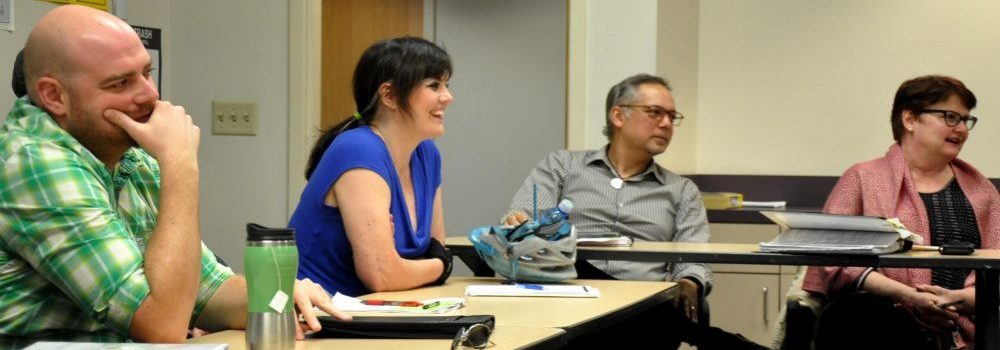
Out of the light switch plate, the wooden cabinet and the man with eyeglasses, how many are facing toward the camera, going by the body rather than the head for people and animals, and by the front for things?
3

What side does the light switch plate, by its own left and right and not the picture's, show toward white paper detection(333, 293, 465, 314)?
front

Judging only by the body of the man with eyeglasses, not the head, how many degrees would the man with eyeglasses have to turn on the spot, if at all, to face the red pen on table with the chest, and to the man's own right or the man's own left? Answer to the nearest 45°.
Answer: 0° — they already face it

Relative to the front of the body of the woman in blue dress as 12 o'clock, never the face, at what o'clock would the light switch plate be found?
The light switch plate is roughly at 7 o'clock from the woman in blue dress.

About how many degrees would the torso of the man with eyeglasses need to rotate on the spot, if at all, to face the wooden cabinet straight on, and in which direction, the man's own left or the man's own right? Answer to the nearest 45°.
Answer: approximately 135° to the man's own left

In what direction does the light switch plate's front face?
toward the camera

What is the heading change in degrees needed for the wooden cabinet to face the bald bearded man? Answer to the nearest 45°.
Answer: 0° — it already faces them

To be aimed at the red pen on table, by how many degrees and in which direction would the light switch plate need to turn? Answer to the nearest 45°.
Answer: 0° — it already faces it

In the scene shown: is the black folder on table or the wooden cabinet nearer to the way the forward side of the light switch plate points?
the black folder on table

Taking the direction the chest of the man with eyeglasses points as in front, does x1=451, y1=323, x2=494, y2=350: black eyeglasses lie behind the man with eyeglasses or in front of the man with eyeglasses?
in front

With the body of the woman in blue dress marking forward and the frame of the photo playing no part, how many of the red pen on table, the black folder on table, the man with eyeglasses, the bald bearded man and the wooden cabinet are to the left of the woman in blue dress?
2

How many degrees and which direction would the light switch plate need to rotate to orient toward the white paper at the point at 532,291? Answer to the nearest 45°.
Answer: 0° — it already faces it

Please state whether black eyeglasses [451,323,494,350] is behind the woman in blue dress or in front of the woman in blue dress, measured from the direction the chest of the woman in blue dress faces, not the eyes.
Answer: in front

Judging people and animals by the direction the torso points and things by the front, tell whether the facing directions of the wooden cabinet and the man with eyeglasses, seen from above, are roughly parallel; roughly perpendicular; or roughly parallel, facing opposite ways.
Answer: roughly parallel

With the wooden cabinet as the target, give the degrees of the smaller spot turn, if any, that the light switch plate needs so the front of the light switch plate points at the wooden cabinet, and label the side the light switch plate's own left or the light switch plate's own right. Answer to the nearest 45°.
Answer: approximately 90° to the light switch plate's own left

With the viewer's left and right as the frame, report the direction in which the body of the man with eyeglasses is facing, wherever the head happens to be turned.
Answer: facing the viewer

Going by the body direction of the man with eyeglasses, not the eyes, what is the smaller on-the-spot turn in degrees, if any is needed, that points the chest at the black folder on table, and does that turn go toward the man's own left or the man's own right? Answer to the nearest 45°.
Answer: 0° — they already face it

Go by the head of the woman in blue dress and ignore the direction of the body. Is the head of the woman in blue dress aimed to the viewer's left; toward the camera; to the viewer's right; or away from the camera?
to the viewer's right

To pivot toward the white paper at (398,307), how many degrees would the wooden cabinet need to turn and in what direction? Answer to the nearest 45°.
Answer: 0° — it already faces it
